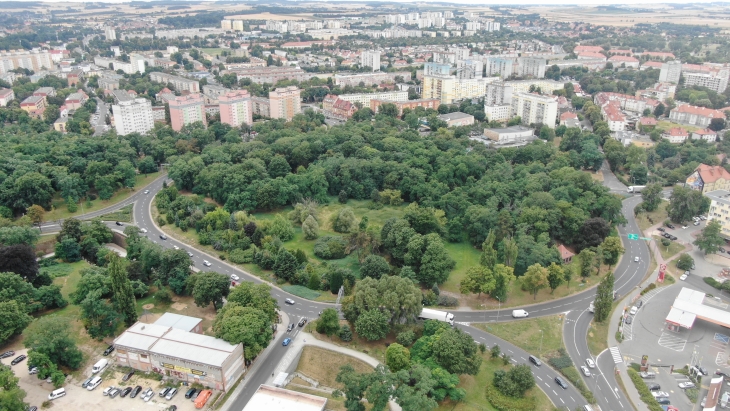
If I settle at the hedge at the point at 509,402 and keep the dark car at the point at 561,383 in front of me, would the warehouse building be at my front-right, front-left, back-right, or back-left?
back-left

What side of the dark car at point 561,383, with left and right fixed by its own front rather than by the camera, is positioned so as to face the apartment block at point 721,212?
left

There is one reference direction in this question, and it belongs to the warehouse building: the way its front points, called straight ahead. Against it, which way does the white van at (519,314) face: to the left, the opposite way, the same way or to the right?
to the left

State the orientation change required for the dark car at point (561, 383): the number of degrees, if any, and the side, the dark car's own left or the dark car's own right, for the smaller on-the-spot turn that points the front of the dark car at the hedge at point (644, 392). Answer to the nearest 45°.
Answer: approximately 45° to the dark car's own left

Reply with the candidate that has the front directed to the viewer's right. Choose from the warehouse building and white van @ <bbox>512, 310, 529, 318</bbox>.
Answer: the white van

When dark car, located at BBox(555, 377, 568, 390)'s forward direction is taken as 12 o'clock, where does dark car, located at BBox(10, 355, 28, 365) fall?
dark car, located at BBox(10, 355, 28, 365) is roughly at 4 o'clock from dark car, located at BBox(555, 377, 568, 390).

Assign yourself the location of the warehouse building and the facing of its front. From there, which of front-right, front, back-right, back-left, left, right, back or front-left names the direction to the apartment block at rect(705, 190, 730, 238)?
back-left

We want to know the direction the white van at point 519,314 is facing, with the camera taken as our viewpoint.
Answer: facing to the right of the viewer

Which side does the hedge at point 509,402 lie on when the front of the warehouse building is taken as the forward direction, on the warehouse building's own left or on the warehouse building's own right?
on the warehouse building's own left

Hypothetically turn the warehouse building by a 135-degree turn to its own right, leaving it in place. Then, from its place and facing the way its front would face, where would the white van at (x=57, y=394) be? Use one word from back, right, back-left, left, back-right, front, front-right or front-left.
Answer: left

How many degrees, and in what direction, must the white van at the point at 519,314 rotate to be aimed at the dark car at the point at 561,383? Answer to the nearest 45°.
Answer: approximately 90° to its right

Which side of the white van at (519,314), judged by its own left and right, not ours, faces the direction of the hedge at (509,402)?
right

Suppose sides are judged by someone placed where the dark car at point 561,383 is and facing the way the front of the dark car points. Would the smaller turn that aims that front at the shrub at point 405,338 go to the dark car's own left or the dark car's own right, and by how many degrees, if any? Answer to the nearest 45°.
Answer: approximately 135° to the dark car's own right

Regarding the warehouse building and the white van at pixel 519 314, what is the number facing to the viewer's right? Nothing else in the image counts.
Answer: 1

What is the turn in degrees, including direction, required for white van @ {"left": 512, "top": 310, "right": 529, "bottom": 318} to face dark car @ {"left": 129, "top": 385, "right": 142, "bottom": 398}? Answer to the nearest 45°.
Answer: approximately 135° to its right

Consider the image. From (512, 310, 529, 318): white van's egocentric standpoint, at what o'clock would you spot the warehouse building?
The warehouse building is roughly at 5 o'clock from the white van.

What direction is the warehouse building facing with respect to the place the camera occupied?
facing the viewer and to the left of the viewer
